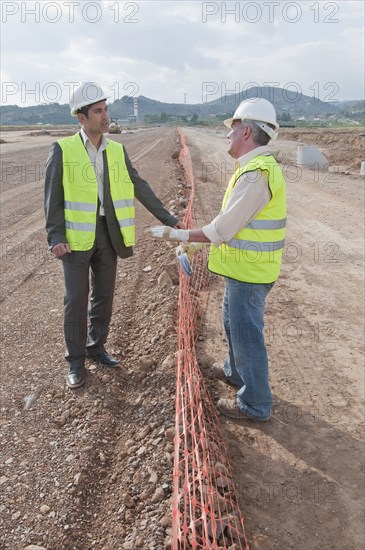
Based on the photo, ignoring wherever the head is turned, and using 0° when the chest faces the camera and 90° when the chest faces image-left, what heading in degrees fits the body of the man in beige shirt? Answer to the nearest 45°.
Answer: approximately 90°

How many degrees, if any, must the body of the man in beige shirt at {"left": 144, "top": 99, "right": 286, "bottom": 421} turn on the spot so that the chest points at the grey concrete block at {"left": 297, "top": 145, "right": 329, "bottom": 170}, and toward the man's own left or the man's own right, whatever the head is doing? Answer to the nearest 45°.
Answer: approximately 90° to the man's own right

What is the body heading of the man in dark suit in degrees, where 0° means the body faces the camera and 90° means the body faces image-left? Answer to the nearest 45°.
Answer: approximately 315°

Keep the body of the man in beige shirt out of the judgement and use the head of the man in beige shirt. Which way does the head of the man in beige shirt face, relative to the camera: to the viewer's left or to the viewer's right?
to the viewer's left

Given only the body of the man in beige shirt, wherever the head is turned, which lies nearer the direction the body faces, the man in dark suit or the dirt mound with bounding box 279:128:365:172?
the man in dark suit

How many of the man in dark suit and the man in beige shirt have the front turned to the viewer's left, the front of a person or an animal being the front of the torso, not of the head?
1
